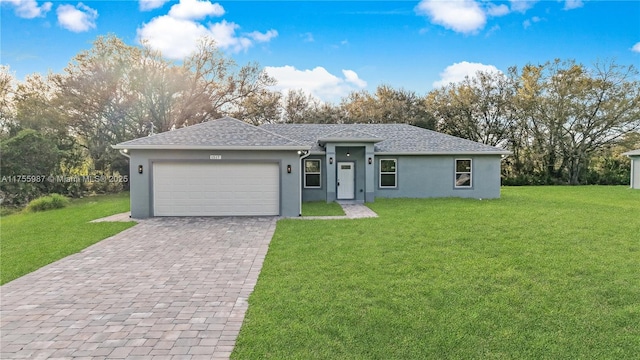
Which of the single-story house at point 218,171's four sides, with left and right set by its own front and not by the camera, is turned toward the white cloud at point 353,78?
back

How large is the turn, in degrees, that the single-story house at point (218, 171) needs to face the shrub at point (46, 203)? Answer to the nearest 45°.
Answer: approximately 135° to its right

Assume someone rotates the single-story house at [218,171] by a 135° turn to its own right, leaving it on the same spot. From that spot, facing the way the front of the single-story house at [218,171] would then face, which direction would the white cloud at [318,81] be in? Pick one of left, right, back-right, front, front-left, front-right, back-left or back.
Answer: front-right

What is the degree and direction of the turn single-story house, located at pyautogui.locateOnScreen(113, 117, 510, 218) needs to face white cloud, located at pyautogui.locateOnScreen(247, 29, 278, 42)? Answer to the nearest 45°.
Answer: approximately 180°

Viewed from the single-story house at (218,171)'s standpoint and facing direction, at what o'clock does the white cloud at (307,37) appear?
The white cloud is roughly at 7 o'clock from the single-story house.

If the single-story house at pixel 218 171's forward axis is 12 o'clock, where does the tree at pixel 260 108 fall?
The tree is roughly at 6 o'clock from the single-story house.

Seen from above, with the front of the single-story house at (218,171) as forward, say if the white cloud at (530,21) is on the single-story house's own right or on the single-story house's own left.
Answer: on the single-story house's own left

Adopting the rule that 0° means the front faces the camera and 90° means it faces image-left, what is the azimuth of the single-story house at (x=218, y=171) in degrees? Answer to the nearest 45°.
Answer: approximately 0°

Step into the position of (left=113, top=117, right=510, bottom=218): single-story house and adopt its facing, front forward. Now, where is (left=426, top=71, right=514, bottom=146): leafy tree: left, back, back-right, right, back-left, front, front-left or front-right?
back-left

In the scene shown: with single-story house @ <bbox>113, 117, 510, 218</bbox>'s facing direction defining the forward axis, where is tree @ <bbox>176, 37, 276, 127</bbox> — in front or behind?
behind
